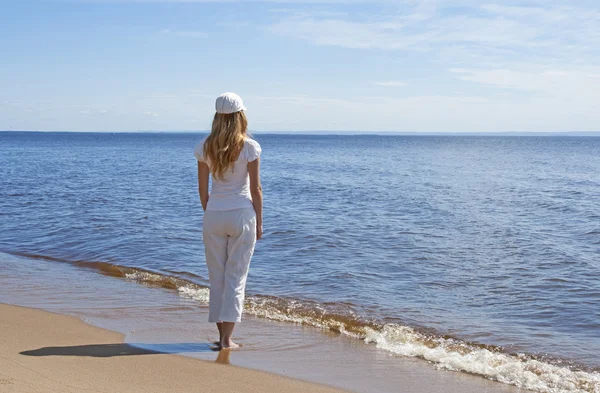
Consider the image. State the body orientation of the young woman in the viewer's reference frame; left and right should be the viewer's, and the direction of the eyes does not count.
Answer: facing away from the viewer
